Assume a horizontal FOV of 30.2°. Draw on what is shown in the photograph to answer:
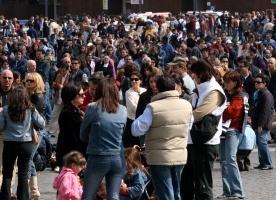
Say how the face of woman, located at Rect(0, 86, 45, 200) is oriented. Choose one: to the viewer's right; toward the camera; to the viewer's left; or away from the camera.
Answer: away from the camera

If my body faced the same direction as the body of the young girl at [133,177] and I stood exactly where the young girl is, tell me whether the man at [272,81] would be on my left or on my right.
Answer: on my right

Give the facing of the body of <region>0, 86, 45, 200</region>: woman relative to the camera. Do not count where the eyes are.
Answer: away from the camera

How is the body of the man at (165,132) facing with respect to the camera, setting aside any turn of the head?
away from the camera

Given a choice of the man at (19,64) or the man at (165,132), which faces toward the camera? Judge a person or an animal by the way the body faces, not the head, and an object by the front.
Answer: the man at (19,64)

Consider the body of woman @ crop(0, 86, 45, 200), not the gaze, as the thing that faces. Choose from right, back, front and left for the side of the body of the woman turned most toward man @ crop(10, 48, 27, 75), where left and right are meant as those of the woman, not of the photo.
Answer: front

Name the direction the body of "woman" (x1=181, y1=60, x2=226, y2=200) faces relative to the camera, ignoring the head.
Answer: to the viewer's left

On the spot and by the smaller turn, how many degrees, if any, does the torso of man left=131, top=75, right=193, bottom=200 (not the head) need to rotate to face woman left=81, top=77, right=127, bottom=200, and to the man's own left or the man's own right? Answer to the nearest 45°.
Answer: approximately 135° to the man's own left
